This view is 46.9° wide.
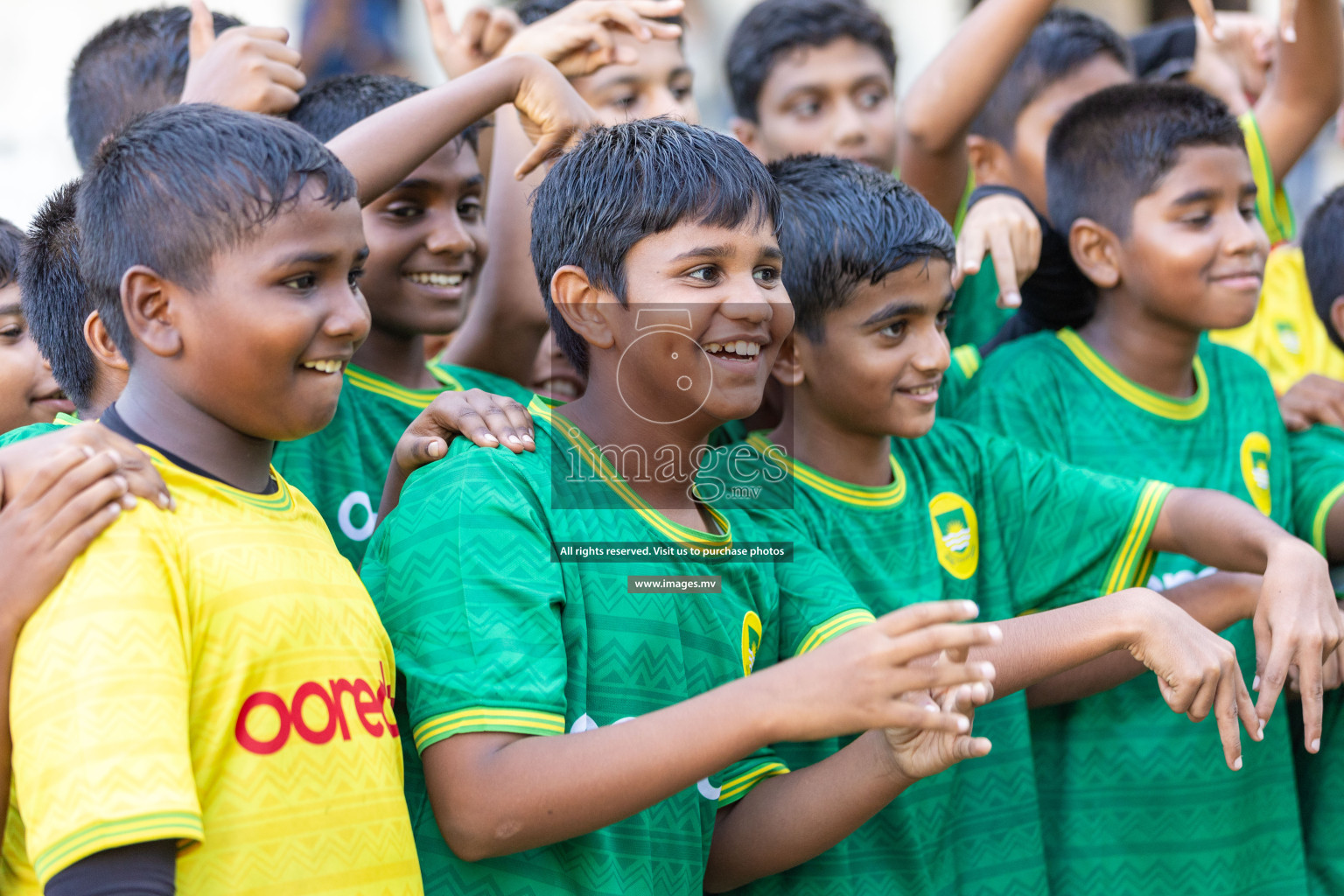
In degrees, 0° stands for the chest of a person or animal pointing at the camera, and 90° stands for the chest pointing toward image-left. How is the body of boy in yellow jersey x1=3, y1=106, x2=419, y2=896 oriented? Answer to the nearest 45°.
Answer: approximately 315°
